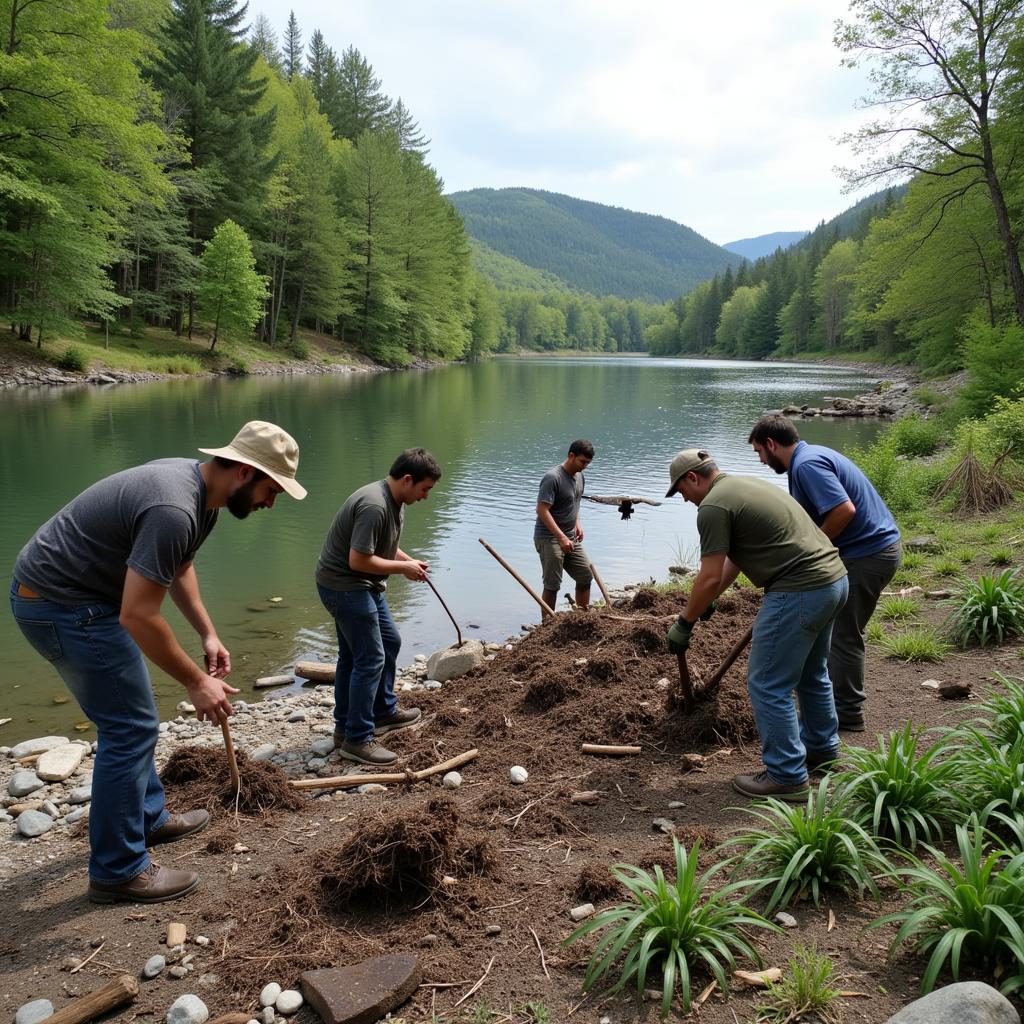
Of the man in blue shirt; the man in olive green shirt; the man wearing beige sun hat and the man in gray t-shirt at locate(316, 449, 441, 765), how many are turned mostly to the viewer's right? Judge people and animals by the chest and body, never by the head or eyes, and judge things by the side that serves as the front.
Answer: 2

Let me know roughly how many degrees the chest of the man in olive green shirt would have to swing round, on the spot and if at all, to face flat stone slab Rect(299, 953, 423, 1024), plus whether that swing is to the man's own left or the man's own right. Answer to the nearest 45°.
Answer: approximately 45° to the man's own left

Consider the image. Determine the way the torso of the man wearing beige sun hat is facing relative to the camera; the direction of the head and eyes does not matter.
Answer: to the viewer's right

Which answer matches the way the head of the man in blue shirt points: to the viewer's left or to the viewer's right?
to the viewer's left

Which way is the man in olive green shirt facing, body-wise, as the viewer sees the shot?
to the viewer's left

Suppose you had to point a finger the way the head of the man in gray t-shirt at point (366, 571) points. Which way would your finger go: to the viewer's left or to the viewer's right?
to the viewer's right

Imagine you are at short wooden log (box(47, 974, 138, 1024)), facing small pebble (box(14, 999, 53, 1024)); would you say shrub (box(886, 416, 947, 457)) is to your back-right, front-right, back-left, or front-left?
back-right

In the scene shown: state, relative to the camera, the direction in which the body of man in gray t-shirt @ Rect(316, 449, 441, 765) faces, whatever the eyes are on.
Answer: to the viewer's right

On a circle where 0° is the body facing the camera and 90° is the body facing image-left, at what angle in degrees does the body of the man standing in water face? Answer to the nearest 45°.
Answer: approximately 315°

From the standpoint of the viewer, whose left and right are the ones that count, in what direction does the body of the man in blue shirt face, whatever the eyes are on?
facing to the left of the viewer

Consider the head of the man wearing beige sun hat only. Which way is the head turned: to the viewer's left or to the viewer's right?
to the viewer's right

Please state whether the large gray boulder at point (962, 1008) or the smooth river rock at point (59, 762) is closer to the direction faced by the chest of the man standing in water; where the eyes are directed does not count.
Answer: the large gray boulder
